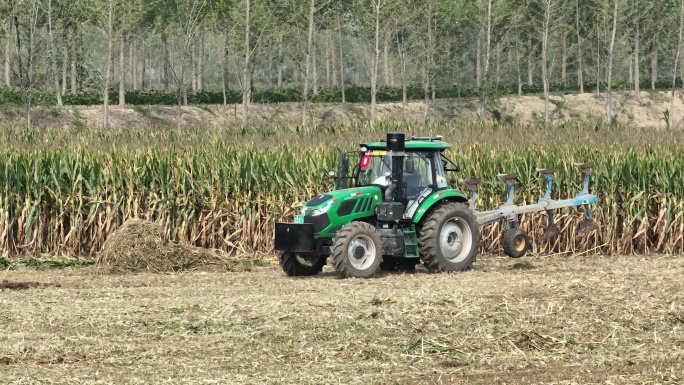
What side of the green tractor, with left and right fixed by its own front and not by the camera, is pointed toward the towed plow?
back

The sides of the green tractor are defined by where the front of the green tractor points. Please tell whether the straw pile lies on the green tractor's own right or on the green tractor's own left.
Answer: on the green tractor's own right

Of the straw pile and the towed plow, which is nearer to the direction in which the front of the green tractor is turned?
the straw pile

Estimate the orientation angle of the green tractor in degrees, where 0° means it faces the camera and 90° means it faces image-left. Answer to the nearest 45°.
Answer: approximately 45°
